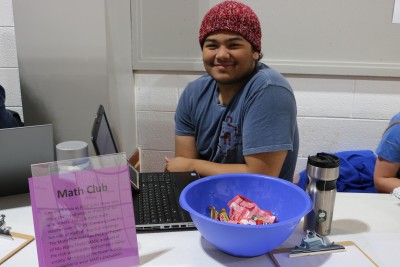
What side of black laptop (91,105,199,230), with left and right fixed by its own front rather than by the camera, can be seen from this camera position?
right

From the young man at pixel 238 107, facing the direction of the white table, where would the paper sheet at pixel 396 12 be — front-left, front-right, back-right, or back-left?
back-left

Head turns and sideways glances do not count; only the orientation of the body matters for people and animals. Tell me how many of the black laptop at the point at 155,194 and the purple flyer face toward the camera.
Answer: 1

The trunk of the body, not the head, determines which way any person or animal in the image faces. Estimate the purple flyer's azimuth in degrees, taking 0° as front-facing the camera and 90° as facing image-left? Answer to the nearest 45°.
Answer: approximately 0°

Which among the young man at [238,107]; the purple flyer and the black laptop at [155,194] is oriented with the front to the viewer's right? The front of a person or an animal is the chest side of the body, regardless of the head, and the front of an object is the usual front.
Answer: the black laptop

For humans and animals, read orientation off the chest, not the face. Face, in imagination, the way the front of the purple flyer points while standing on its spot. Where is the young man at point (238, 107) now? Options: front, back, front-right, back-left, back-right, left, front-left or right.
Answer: back-left
